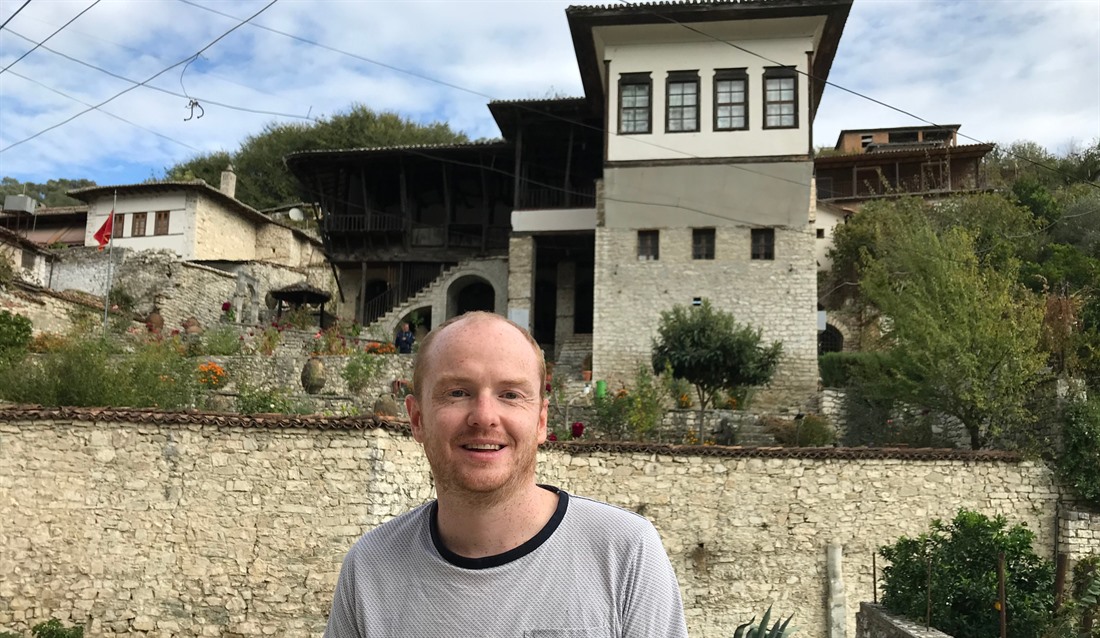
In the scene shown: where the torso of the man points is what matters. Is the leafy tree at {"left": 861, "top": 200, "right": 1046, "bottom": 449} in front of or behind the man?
behind

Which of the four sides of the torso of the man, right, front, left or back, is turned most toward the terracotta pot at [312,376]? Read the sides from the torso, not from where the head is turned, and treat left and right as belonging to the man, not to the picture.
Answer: back

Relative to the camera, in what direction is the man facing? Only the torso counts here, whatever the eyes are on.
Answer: toward the camera

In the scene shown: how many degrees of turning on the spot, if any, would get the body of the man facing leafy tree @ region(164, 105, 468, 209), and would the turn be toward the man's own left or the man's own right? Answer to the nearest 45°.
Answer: approximately 180°

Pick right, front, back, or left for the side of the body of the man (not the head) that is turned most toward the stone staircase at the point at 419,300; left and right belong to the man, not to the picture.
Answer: back

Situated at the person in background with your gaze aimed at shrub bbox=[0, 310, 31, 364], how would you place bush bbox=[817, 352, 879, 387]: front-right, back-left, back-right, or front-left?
back-left

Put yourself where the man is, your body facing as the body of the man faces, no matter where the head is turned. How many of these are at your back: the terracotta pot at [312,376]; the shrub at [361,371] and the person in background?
3

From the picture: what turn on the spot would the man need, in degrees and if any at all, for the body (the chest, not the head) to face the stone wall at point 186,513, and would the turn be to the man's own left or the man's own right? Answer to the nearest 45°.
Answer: approximately 135° to the man's own right

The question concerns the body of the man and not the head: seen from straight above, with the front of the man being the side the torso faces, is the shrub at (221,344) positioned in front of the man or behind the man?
behind

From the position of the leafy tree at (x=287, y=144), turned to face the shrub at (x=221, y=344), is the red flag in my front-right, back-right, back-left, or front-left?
front-right
